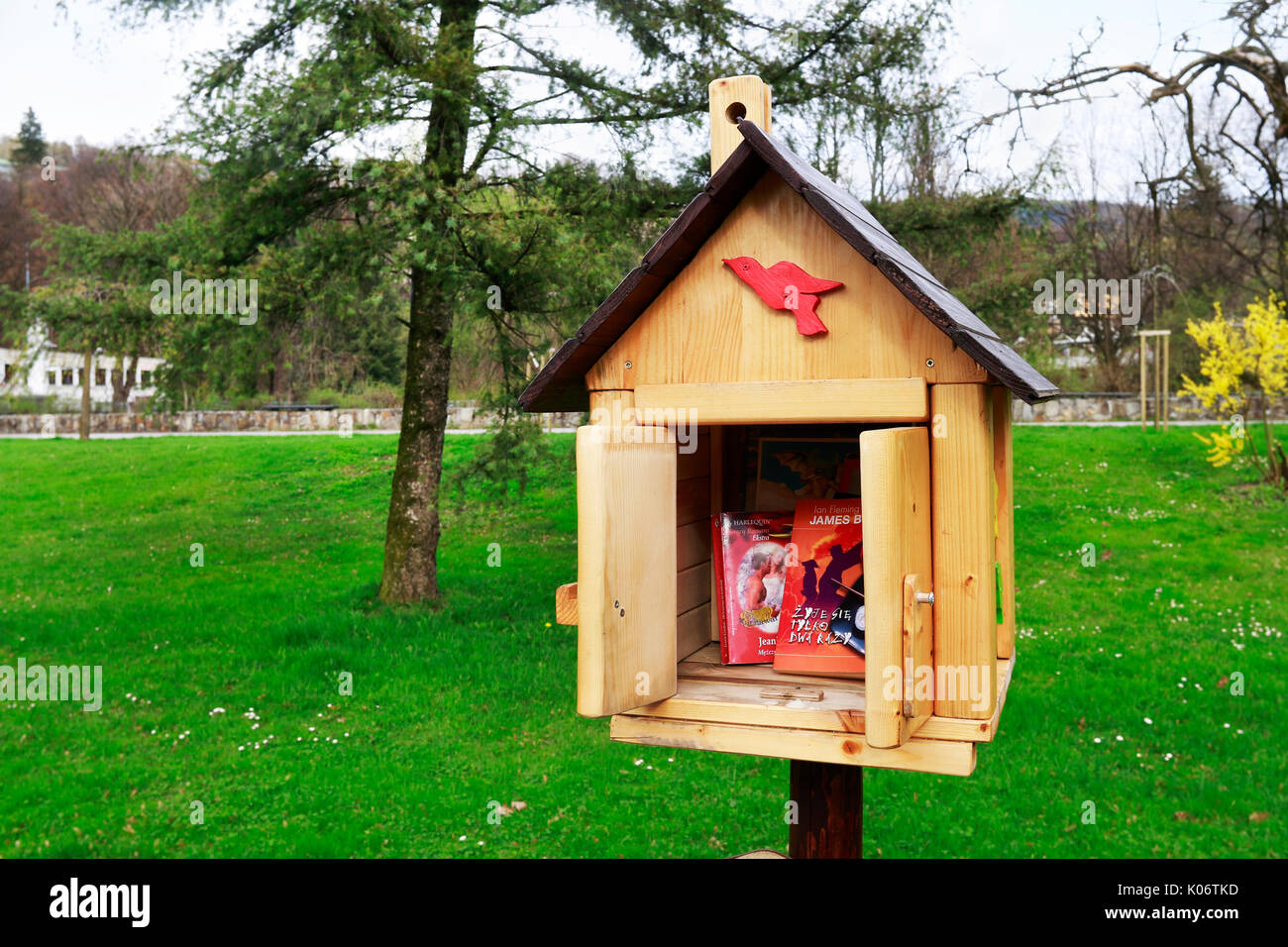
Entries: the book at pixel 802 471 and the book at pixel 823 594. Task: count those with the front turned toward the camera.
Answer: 2

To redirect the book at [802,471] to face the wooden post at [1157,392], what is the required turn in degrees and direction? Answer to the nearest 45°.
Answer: approximately 180°

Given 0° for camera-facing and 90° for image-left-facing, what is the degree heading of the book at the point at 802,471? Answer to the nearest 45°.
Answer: approximately 0°

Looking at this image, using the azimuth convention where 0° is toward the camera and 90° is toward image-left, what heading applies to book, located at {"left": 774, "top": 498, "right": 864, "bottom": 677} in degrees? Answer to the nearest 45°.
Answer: approximately 0°
